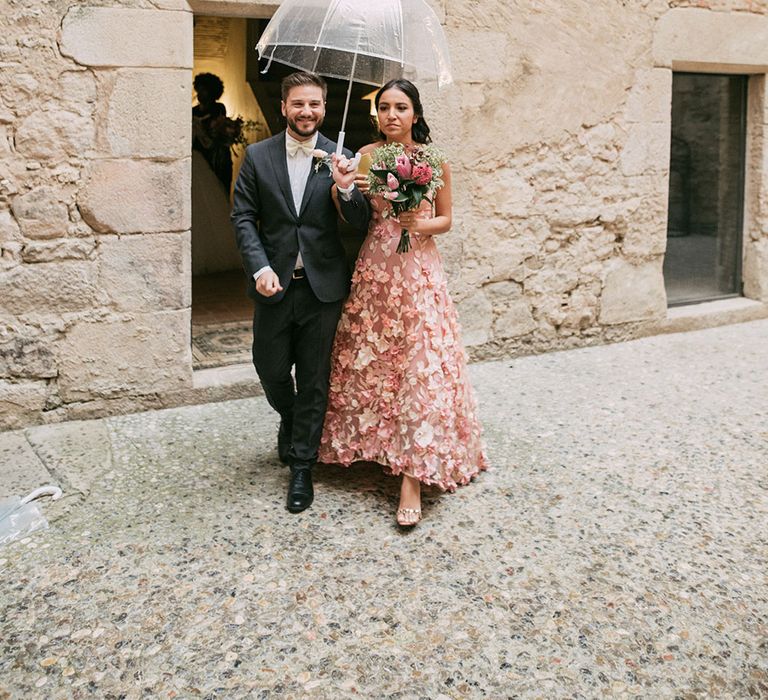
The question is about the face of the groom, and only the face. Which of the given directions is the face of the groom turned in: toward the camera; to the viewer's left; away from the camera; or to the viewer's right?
toward the camera

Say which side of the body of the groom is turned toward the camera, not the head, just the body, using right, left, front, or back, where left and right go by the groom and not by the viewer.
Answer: front
